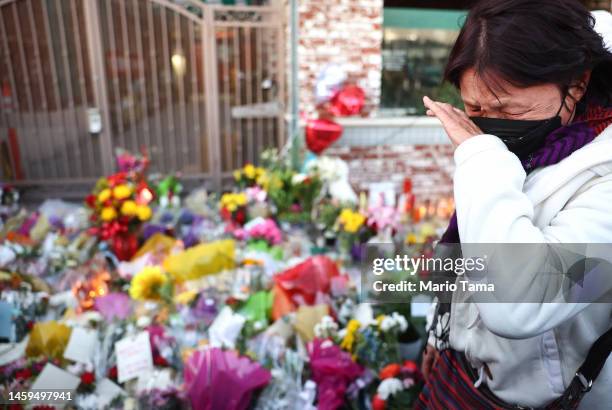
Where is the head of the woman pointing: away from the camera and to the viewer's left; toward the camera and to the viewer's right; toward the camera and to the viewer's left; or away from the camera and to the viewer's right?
toward the camera and to the viewer's left

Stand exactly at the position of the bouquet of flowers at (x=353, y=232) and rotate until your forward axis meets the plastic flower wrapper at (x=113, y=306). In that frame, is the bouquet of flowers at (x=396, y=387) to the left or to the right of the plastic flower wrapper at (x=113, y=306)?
left

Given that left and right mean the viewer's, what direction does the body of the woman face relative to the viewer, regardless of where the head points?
facing the viewer and to the left of the viewer

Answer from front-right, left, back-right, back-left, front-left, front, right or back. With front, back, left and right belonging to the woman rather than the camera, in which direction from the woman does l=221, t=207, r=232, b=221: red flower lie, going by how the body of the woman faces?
right

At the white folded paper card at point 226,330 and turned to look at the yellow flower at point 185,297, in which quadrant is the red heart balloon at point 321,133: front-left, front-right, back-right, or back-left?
front-right

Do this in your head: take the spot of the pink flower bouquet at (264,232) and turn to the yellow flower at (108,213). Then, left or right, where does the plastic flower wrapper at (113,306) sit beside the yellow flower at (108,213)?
left

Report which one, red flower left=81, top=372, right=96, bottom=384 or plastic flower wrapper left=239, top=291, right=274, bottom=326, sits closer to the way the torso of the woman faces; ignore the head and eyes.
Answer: the red flower
